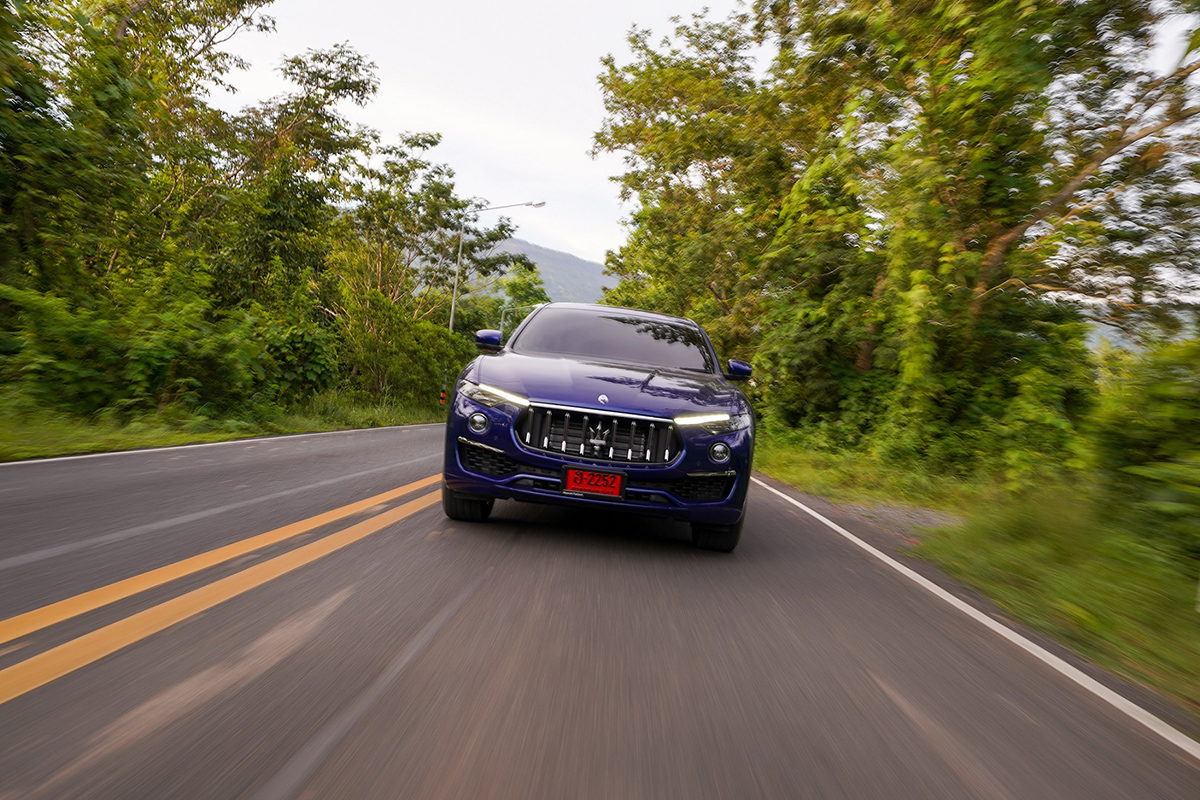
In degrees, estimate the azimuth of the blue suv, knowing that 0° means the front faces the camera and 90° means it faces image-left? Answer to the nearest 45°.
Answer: approximately 0°

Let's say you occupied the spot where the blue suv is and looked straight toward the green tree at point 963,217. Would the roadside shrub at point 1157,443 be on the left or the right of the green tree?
right

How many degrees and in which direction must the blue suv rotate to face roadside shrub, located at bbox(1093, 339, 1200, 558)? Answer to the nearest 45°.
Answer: approximately 90° to its left

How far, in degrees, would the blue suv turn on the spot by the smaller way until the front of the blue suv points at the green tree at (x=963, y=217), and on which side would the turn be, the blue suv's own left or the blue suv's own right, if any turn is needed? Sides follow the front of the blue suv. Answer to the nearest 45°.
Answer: approximately 135° to the blue suv's own left
